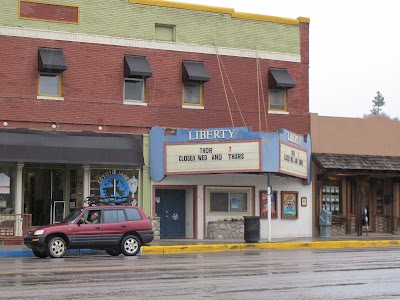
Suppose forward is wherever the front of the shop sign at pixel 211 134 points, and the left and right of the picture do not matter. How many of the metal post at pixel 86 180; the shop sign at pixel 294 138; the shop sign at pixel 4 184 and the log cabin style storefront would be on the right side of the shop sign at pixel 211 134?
2

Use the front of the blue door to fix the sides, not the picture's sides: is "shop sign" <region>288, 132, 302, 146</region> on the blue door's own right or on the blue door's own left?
on the blue door's own left

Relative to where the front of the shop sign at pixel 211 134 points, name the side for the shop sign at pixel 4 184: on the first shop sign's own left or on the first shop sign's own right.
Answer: on the first shop sign's own right

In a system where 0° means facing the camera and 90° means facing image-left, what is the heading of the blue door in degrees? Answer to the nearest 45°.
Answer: approximately 0°

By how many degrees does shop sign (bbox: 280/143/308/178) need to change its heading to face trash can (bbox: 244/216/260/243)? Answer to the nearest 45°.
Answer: approximately 90° to its right

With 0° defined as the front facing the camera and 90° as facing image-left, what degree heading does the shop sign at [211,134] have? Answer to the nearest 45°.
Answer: approximately 0°
